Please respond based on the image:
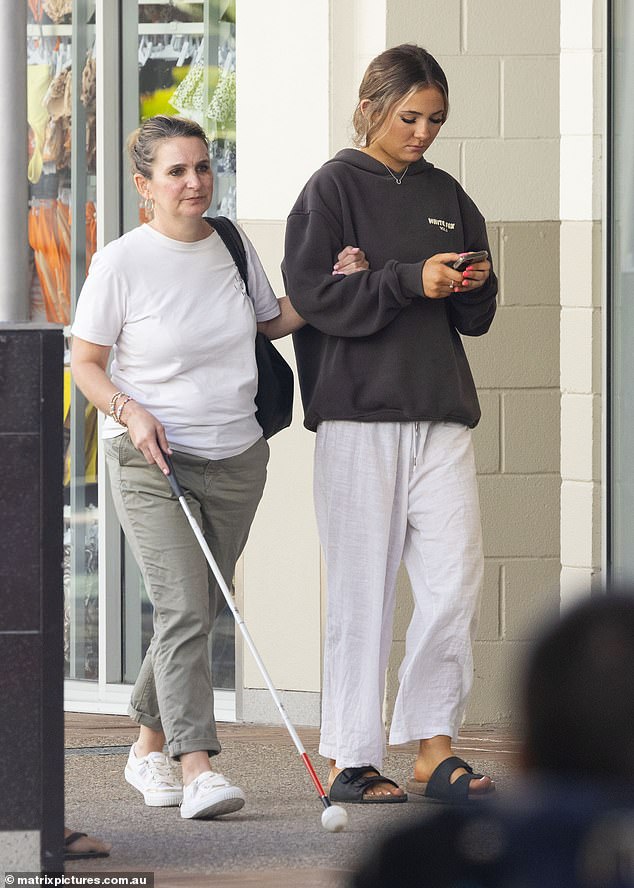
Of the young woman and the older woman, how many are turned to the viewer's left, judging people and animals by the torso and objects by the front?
0

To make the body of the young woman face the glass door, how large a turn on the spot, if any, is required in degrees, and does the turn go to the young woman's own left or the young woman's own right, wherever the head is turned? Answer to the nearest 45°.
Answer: approximately 180°

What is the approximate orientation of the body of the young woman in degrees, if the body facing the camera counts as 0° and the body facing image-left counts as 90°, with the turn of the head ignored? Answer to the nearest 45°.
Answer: approximately 315°

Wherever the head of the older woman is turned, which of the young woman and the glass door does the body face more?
the young woman

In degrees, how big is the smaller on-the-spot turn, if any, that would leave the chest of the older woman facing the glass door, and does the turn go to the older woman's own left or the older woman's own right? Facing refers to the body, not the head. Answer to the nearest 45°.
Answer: approximately 135° to the older woman's own left

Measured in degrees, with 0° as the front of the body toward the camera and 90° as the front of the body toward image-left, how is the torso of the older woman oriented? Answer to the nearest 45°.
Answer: approximately 315°
